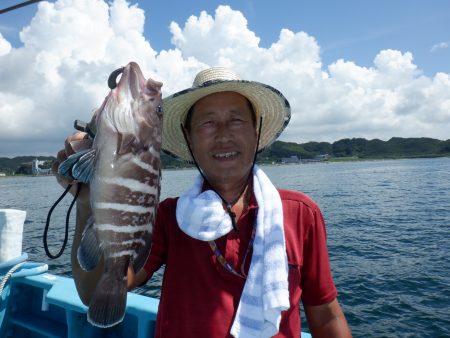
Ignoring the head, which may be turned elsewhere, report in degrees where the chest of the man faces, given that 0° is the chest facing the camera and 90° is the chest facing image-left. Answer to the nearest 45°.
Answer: approximately 0°
